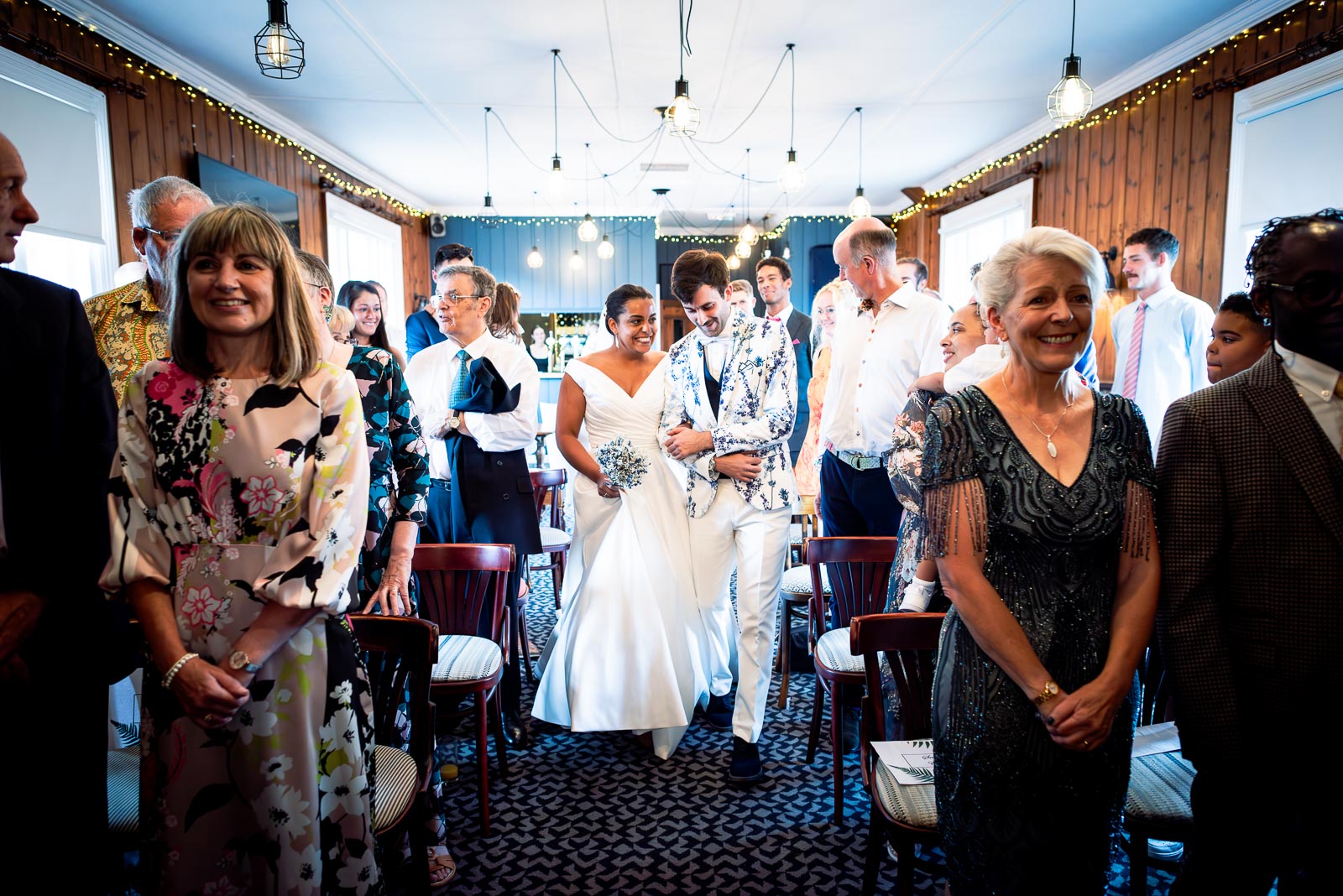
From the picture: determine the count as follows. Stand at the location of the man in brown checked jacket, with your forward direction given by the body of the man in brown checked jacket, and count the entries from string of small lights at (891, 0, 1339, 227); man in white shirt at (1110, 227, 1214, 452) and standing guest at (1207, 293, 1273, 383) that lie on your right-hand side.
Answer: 0

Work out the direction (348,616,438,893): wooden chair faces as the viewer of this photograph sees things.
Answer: facing the viewer and to the left of the viewer

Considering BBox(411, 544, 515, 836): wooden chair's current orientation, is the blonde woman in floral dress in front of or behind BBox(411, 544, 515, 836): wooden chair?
in front

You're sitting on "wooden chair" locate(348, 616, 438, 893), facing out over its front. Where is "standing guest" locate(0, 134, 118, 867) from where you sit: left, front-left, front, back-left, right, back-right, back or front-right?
front-right

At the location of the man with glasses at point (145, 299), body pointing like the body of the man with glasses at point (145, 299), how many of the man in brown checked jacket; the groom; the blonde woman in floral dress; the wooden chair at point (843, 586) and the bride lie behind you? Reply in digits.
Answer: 0

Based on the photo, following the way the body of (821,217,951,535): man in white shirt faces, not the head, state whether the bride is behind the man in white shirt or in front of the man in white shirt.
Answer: in front

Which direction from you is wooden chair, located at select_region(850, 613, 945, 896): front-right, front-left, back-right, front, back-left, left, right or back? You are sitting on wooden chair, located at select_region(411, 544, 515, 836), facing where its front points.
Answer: front-left

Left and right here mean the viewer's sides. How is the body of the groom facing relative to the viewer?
facing the viewer

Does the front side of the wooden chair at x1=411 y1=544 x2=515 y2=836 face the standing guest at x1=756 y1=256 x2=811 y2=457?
no

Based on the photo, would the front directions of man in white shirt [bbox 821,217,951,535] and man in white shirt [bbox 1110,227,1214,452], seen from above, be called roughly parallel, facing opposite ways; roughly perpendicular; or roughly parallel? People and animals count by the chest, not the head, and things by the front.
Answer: roughly parallel

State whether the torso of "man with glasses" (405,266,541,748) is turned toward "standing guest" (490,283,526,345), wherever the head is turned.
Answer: no

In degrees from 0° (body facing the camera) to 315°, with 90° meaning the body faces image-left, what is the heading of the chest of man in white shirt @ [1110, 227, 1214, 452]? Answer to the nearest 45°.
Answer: approximately 45°

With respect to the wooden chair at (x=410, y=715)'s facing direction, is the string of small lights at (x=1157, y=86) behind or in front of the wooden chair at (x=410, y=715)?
behind

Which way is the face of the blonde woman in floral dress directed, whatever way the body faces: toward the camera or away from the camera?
toward the camera

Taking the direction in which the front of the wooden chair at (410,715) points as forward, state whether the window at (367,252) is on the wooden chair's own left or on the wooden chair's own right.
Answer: on the wooden chair's own right

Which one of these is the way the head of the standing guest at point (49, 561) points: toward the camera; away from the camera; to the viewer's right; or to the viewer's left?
to the viewer's right

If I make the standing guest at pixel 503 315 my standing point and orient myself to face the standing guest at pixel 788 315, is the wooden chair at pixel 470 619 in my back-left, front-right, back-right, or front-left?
back-right
